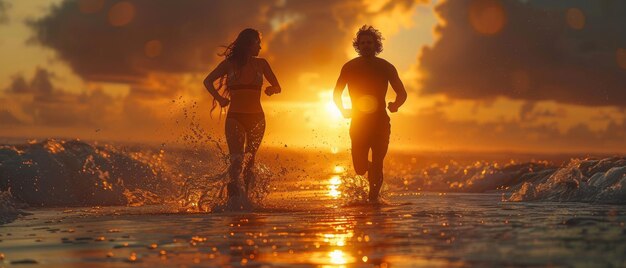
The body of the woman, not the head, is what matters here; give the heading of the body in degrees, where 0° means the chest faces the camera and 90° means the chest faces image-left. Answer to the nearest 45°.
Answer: approximately 0°

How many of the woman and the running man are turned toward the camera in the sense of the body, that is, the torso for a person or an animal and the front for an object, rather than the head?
2

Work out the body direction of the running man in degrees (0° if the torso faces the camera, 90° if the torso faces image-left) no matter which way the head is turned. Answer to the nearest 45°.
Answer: approximately 0°

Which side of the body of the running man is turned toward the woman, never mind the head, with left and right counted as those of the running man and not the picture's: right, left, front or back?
right

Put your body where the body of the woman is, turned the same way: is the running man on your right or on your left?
on your left
